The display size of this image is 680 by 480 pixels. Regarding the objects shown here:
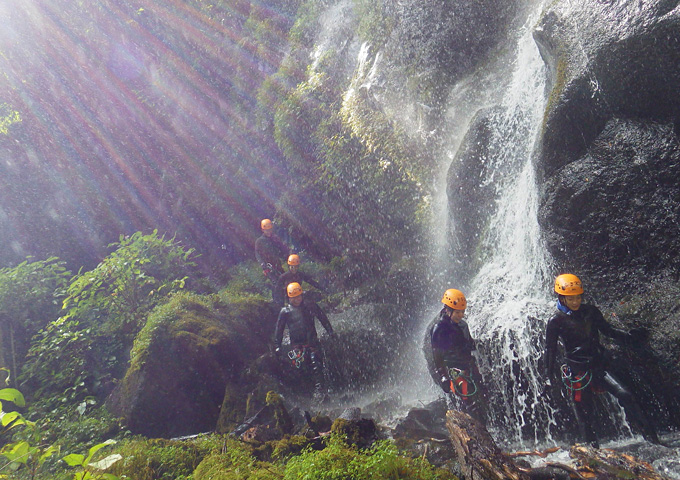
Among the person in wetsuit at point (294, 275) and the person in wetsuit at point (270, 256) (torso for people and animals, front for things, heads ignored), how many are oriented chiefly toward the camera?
2

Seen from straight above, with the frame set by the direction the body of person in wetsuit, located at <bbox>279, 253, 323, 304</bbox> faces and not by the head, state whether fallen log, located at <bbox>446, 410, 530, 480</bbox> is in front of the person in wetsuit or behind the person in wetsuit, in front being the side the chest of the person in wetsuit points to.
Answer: in front

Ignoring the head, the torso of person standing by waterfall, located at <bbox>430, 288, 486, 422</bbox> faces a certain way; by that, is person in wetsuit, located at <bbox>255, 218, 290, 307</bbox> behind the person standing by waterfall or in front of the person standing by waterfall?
behind

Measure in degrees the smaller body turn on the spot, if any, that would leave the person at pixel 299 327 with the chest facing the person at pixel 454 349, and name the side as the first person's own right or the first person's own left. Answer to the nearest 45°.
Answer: approximately 45° to the first person's own left

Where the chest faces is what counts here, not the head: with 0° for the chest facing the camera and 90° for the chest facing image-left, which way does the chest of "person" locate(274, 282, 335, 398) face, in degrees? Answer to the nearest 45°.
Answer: approximately 0°

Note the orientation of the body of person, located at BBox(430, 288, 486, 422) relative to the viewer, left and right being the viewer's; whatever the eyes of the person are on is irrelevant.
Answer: facing the viewer and to the right of the viewer

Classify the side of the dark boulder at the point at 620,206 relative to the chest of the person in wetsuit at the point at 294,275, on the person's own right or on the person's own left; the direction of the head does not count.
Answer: on the person's own left
